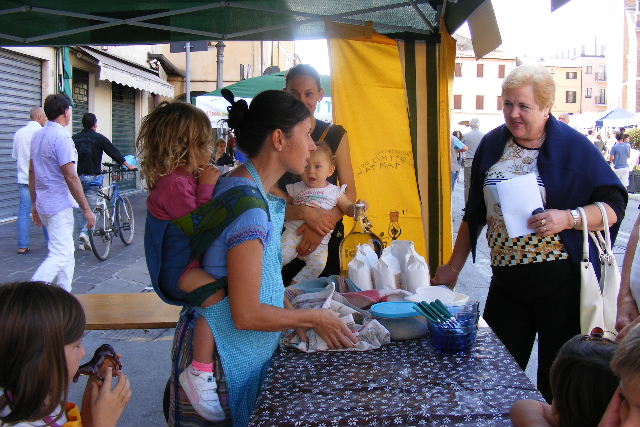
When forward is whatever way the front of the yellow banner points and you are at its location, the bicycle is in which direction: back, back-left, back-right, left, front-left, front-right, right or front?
back-right

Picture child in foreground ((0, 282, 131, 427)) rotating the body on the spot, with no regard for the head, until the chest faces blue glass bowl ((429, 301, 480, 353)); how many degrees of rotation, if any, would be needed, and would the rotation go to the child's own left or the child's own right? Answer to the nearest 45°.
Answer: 0° — they already face it

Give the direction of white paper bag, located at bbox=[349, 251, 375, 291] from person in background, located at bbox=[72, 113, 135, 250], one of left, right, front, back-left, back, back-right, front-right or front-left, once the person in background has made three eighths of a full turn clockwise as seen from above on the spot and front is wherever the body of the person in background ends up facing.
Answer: front

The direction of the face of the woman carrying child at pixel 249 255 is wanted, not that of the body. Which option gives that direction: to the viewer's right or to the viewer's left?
to the viewer's right

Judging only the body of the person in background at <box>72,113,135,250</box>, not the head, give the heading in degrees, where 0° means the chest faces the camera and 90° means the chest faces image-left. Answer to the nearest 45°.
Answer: approximately 225°

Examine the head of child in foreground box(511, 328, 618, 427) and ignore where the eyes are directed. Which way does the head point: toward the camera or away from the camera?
away from the camera

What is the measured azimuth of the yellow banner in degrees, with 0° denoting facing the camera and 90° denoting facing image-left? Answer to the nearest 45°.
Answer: approximately 0°
